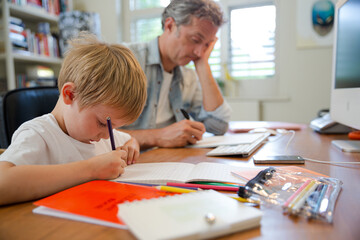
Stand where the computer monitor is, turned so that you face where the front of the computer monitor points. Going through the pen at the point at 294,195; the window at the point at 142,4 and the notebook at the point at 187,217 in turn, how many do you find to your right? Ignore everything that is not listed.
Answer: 1

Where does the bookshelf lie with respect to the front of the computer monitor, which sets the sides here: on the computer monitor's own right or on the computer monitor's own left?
on the computer monitor's own right

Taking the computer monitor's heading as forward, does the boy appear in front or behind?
in front

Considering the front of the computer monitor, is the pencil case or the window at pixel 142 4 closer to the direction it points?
the pencil case

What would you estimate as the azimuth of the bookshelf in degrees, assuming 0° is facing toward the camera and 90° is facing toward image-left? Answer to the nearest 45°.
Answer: approximately 315°

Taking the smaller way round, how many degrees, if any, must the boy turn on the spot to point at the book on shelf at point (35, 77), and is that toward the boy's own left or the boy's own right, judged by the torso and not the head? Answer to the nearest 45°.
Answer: approximately 135° to the boy's own left

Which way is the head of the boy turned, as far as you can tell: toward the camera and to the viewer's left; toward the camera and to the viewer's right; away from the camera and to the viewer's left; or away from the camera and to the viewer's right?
toward the camera and to the viewer's right

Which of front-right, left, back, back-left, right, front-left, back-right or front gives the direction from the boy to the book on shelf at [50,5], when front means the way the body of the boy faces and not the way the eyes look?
back-left

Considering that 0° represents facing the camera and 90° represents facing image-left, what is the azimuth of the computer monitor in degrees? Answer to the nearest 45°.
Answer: approximately 45°

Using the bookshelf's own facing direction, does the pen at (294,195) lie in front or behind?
in front
